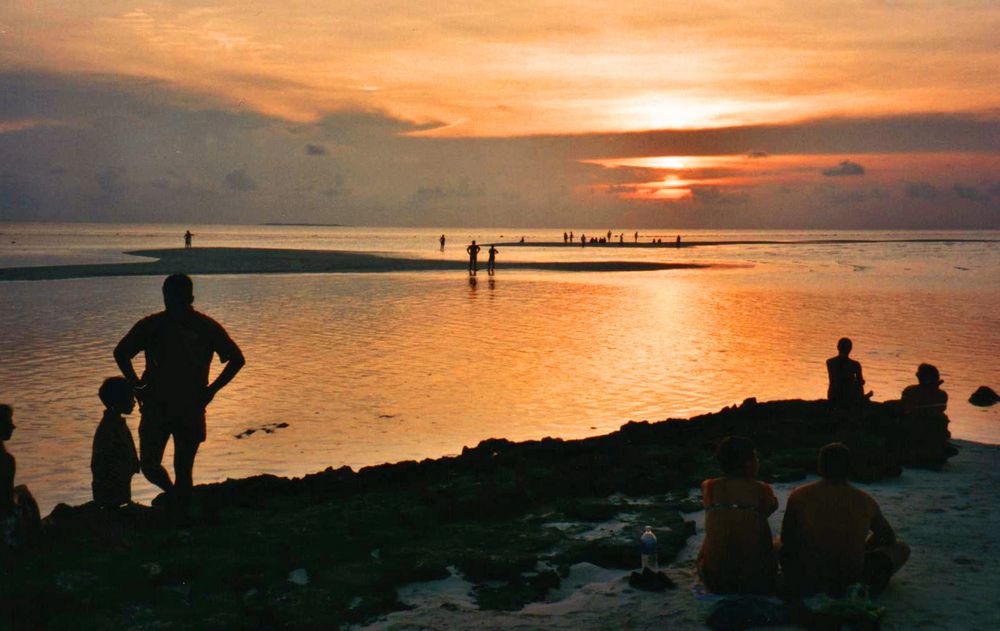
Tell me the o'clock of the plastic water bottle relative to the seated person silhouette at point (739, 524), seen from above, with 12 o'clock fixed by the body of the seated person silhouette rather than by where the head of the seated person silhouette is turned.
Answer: The plastic water bottle is roughly at 10 o'clock from the seated person silhouette.

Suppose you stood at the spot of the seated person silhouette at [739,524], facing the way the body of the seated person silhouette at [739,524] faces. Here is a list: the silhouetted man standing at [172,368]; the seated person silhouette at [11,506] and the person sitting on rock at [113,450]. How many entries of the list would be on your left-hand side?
3

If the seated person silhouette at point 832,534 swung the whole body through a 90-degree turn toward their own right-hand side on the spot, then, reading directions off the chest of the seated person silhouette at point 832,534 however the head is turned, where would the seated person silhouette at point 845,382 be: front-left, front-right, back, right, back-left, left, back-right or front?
left

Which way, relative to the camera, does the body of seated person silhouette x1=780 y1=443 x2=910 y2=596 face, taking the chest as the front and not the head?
away from the camera

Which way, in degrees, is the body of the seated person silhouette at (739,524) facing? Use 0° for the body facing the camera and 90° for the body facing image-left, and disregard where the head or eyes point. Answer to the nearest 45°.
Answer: approximately 180°

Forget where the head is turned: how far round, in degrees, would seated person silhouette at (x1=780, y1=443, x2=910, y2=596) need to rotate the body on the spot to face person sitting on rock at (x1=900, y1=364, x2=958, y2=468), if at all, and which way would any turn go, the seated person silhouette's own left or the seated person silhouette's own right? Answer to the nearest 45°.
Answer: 0° — they already face them

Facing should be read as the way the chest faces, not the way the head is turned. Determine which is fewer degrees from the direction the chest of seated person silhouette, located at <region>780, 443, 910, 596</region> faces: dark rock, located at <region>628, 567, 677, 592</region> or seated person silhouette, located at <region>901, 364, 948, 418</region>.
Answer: the seated person silhouette

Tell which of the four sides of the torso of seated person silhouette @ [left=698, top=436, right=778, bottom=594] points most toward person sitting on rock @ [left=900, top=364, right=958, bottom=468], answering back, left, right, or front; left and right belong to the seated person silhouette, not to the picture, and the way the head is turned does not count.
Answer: front

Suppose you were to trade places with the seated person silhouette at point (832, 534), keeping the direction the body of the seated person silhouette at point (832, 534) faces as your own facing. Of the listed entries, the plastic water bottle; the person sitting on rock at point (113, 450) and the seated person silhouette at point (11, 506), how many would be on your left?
3

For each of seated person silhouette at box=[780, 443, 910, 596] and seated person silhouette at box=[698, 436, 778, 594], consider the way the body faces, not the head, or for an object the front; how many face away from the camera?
2

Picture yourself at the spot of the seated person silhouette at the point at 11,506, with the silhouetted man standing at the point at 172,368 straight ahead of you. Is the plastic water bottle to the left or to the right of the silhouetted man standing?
right

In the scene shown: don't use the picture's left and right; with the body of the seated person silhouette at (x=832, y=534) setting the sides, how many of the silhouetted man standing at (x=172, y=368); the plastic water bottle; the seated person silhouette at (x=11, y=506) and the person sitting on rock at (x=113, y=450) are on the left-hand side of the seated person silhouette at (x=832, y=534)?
4

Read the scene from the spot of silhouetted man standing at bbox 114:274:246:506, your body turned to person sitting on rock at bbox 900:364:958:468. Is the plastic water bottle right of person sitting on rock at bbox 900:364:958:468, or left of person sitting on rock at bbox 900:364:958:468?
right

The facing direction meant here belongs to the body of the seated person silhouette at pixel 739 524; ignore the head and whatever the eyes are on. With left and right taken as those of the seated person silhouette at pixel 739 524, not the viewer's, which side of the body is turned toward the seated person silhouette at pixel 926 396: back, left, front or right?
front

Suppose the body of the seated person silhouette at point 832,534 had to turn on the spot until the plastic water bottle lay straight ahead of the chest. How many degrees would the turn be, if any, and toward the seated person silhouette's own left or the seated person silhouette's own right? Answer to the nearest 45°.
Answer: approximately 90° to the seated person silhouette's own left
